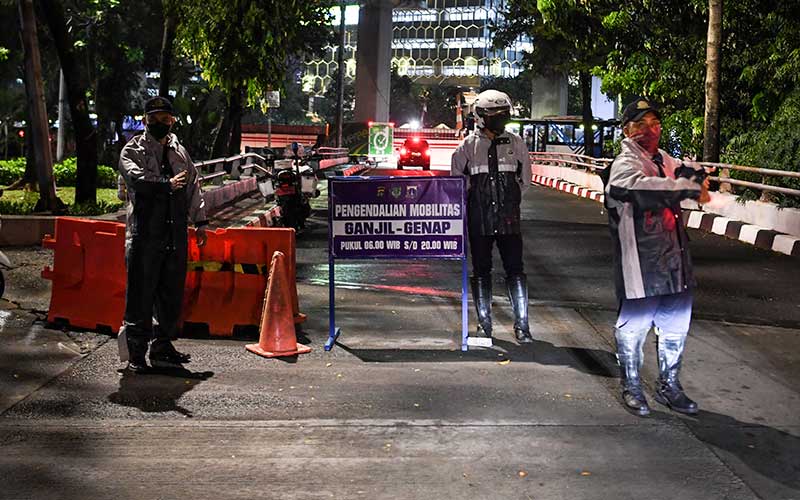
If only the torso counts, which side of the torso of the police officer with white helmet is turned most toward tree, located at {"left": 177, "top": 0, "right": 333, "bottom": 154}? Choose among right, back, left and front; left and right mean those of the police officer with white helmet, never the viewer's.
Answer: back

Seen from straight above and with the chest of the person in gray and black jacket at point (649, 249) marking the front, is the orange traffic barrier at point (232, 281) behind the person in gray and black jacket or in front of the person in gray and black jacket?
behind

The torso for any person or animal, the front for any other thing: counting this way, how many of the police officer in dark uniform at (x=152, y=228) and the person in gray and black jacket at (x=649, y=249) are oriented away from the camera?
0

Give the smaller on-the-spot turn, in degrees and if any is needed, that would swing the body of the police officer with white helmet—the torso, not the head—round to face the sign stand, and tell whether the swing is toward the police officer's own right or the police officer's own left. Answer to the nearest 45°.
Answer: approximately 90° to the police officer's own right

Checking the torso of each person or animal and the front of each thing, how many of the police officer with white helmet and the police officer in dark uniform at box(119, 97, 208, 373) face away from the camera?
0

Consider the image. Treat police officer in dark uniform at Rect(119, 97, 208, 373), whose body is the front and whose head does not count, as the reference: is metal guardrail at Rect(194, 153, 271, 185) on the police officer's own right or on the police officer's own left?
on the police officer's own left

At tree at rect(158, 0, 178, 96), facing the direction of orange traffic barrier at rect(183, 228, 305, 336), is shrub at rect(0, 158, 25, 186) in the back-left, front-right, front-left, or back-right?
back-right

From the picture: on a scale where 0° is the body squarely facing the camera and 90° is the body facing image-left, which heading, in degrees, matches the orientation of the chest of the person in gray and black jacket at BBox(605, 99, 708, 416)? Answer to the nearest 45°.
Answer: approximately 315°

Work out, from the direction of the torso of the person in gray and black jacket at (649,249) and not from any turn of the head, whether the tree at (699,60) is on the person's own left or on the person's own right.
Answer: on the person's own left

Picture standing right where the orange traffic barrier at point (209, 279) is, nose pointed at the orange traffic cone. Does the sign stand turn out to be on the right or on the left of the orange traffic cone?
left

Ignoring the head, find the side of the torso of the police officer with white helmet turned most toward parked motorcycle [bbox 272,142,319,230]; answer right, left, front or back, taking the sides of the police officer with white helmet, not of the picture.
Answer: back

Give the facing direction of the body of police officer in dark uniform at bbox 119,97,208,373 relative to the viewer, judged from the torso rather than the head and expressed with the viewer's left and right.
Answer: facing the viewer and to the right of the viewer

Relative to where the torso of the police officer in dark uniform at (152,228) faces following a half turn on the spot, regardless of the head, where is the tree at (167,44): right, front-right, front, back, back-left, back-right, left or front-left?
front-right
